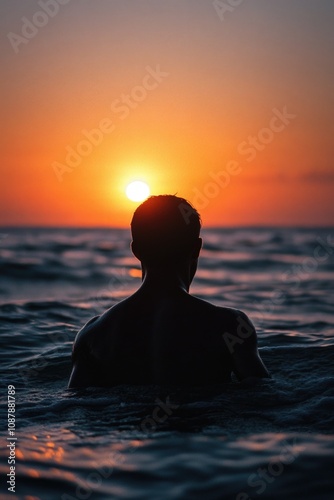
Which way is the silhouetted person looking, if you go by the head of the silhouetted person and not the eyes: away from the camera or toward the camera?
away from the camera

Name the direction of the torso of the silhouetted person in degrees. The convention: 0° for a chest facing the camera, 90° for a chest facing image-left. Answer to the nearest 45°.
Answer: approximately 180°
